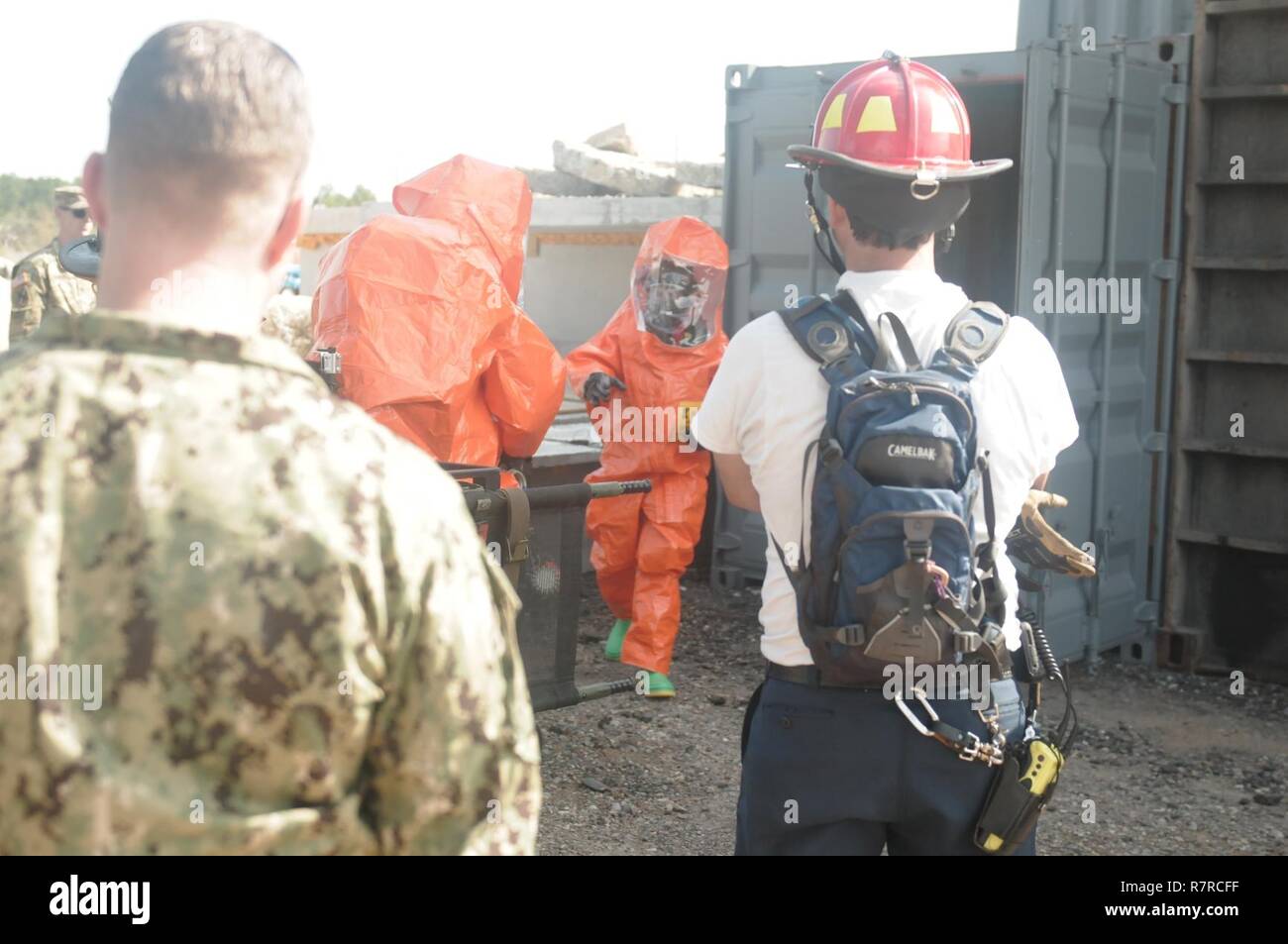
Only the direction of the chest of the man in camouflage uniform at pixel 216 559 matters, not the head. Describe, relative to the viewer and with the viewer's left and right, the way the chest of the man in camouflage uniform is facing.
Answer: facing away from the viewer

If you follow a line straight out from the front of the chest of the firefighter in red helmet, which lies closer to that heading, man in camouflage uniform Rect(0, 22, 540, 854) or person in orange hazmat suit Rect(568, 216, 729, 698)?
the person in orange hazmat suit

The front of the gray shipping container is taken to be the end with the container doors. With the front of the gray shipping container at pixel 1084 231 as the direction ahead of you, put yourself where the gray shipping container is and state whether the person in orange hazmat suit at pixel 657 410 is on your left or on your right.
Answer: on your right

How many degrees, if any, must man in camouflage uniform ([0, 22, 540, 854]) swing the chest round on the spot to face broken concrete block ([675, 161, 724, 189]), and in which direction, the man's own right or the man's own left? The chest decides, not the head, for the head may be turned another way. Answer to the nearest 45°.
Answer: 0° — they already face it

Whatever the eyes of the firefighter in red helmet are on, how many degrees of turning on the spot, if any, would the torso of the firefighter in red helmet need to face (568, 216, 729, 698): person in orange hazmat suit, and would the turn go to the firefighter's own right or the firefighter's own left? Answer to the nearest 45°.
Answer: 0° — they already face them

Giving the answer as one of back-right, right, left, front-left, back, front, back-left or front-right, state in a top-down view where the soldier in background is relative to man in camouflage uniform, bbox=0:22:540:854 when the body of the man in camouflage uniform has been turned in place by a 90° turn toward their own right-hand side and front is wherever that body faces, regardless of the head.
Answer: left

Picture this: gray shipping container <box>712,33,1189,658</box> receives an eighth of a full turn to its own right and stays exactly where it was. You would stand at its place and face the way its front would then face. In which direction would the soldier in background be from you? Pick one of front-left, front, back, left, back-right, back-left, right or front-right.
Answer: front-right

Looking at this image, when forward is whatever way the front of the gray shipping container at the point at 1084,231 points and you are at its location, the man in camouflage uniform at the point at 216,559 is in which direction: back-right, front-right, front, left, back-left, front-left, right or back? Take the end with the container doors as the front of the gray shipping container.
front

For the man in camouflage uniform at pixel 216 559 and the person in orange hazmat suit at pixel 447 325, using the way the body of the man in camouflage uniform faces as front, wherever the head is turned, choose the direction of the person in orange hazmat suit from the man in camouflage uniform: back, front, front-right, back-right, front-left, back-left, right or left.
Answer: front

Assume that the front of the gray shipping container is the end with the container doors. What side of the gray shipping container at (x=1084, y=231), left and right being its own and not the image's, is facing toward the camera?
front

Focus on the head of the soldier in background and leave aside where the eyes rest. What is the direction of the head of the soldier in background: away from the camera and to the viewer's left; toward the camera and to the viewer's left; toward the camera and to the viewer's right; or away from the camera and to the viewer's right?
toward the camera and to the viewer's right

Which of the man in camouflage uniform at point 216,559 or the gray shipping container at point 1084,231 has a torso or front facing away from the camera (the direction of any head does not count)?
the man in camouflage uniform

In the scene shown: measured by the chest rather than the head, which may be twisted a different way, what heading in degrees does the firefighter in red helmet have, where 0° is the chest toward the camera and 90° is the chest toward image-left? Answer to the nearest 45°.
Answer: approximately 180°

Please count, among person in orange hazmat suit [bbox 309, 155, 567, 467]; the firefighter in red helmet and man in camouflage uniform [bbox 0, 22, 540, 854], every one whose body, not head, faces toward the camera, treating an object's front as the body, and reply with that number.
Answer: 0
